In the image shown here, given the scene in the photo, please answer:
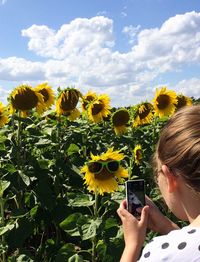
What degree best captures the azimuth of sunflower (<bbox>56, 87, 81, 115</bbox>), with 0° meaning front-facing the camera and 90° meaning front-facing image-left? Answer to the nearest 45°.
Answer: approximately 45°

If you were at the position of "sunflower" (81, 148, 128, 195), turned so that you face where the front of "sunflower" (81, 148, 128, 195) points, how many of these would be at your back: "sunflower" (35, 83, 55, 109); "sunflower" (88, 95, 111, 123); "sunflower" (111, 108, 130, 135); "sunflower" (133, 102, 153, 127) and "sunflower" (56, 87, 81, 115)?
5

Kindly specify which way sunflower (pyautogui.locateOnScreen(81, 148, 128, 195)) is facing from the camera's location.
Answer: facing the viewer

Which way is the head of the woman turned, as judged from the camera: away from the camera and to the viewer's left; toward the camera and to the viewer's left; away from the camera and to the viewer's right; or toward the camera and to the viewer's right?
away from the camera and to the viewer's left

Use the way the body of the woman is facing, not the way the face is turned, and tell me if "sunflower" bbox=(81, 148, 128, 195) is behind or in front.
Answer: in front

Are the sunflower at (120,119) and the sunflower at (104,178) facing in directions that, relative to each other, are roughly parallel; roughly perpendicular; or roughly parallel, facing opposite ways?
roughly parallel

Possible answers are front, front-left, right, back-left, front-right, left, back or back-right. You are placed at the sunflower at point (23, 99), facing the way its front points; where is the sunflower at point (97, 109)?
back-left

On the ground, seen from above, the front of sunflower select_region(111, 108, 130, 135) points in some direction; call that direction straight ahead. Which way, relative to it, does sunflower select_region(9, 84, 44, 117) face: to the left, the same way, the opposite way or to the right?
the same way

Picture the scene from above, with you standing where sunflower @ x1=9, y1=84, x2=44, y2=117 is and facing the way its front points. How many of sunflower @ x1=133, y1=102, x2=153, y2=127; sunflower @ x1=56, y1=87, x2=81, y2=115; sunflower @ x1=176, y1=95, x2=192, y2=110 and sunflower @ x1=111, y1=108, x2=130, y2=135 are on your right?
0

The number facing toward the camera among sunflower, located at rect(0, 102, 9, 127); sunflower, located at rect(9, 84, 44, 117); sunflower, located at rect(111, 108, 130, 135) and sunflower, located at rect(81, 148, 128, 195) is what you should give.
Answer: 4

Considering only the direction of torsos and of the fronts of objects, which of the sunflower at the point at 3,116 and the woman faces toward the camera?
the sunflower

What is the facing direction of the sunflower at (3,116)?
toward the camera

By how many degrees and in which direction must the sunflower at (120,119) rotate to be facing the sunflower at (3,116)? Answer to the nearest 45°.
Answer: approximately 45° to its right

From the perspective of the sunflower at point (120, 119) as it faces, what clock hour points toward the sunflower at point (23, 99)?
the sunflower at point (23, 99) is roughly at 1 o'clock from the sunflower at point (120, 119).

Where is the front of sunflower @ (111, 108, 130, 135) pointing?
toward the camera

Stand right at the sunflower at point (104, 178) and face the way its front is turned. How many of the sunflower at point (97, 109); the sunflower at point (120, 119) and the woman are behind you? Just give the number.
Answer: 2

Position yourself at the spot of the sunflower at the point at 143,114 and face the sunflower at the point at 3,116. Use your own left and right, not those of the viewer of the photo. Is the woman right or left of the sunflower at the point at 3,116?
left

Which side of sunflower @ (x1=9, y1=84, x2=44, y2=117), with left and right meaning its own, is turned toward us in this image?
front

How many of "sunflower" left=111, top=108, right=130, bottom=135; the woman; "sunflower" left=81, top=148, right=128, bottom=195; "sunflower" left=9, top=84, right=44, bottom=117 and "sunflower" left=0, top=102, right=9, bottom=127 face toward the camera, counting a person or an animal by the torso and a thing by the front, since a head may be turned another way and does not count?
4
